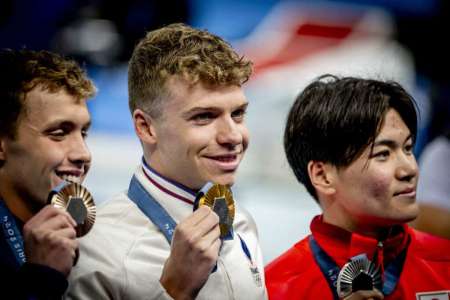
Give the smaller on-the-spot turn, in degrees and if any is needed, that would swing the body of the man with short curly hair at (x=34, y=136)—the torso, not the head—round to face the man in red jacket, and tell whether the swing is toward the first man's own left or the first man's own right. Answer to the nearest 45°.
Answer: approximately 45° to the first man's own left

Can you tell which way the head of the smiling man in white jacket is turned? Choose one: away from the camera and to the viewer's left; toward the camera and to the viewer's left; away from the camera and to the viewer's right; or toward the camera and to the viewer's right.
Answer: toward the camera and to the viewer's right

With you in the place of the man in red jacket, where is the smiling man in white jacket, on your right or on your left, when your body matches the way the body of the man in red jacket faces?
on your right

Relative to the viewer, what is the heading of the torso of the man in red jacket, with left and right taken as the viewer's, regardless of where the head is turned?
facing the viewer and to the right of the viewer

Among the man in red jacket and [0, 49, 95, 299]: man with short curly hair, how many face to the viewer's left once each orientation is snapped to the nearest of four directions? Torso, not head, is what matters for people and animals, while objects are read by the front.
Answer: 0

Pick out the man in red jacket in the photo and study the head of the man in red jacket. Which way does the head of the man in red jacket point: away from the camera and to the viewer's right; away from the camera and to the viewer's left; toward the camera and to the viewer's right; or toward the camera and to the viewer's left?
toward the camera and to the viewer's right

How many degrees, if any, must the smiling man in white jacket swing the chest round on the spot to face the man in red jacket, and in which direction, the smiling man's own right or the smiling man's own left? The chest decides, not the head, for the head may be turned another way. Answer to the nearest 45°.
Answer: approximately 45° to the smiling man's own left

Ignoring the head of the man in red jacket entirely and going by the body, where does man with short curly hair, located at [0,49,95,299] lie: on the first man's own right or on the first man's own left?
on the first man's own right
